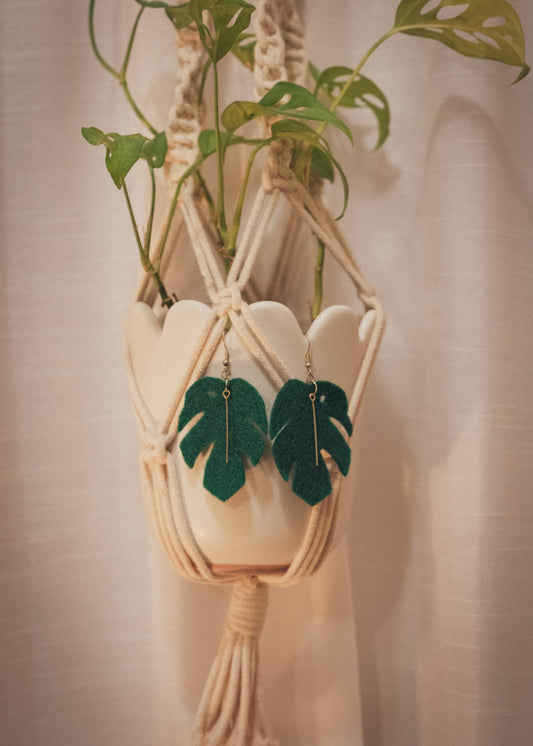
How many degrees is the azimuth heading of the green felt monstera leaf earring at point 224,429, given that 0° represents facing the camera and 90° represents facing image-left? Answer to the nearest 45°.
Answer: approximately 0°

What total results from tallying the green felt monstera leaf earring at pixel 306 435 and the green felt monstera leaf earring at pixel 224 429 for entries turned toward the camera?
2

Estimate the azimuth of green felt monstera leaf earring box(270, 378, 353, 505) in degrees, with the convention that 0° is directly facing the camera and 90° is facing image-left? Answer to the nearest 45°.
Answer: approximately 0°
